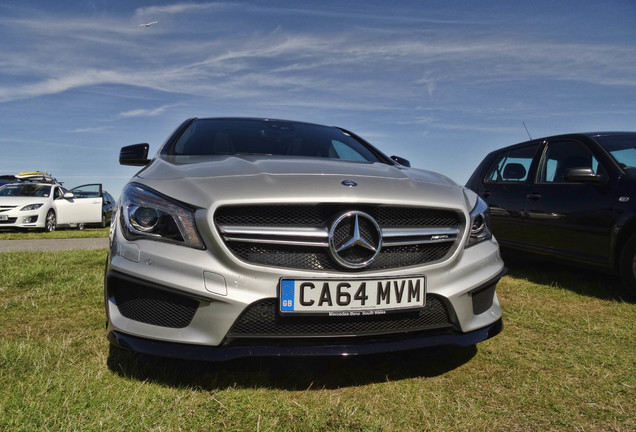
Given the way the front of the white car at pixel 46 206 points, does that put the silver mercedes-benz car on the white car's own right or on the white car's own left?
on the white car's own left

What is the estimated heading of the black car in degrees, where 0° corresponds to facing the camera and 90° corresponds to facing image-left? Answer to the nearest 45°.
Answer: approximately 315°

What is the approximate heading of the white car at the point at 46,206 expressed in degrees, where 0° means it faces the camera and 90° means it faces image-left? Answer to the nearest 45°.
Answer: approximately 45°
